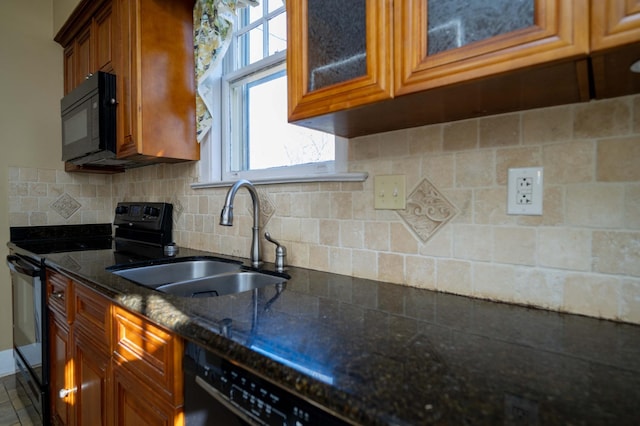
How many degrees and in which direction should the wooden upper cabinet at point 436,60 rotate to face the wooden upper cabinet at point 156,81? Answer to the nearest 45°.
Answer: approximately 90° to its right

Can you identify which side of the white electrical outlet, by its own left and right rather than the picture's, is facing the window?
right

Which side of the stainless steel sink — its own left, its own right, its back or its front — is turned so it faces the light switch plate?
left

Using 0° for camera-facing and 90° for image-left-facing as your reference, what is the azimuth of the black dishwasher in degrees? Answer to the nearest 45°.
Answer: approximately 45°

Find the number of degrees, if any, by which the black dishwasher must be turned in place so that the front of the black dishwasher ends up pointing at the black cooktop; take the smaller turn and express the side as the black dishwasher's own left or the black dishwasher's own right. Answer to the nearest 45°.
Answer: approximately 90° to the black dishwasher's own right

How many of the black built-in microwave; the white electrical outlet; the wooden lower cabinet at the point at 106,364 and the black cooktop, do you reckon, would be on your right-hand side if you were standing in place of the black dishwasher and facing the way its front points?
3

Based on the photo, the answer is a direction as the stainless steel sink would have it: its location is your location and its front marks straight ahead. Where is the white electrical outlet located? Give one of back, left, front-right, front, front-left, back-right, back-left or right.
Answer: left

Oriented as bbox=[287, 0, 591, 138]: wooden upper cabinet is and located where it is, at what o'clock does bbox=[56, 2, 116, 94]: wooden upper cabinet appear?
bbox=[56, 2, 116, 94]: wooden upper cabinet is roughly at 2 o'clock from bbox=[287, 0, 591, 138]: wooden upper cabinet.

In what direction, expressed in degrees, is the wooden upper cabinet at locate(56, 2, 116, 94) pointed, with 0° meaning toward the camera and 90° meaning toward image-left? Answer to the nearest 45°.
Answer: approximately 45°

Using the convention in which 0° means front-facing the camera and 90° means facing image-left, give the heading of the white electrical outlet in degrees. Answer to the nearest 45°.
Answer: approximately 0°

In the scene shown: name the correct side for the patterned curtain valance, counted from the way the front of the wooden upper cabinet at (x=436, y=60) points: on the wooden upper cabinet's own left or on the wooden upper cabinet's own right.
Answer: on the wooden upper cabinet's own right
